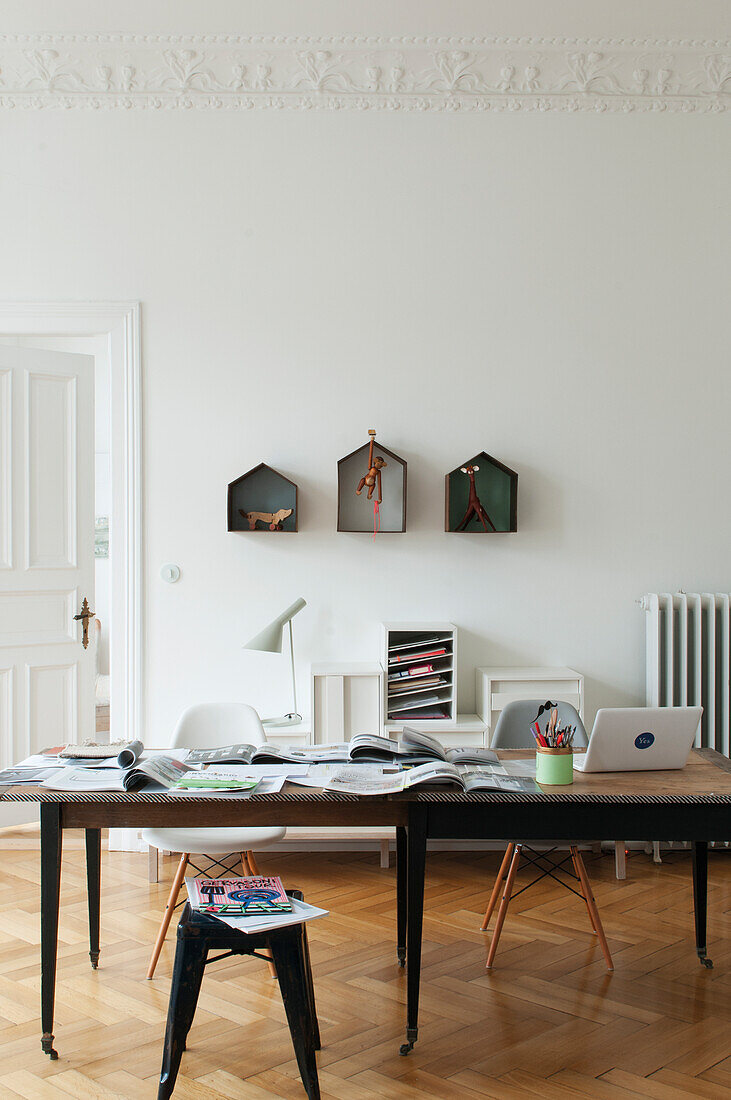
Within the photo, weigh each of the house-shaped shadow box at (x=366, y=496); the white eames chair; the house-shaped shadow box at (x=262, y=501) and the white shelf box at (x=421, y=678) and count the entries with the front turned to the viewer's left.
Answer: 0

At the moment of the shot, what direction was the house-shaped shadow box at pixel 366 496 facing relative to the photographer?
facing the viewer

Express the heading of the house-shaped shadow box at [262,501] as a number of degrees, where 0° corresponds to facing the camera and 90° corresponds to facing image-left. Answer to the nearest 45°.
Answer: approximately 0°

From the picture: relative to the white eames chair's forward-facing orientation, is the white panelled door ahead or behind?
behind

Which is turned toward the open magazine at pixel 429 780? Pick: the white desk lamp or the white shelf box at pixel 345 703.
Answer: the white shelf box

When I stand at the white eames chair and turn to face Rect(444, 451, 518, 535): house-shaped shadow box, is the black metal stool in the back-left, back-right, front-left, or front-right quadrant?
back-right

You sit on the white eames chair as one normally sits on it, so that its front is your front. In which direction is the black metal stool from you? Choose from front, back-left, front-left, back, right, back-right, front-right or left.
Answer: front

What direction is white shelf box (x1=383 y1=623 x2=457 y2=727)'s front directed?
toward the camera

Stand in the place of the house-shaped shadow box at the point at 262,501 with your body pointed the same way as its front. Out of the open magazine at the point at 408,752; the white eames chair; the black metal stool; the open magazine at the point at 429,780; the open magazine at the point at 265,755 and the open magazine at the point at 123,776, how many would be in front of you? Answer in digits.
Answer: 6

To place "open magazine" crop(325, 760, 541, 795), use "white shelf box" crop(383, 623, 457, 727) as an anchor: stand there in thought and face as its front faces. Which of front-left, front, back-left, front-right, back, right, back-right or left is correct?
front

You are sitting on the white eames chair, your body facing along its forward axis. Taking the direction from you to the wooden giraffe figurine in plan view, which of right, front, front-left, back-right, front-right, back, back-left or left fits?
back-left

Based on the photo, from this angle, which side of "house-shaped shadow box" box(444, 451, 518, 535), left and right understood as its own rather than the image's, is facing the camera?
front

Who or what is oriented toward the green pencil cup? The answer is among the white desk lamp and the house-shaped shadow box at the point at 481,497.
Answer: the house-shaped shadow box

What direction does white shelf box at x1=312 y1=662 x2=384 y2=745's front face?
toward the camera

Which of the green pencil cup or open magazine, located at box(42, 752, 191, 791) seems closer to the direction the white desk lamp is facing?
the open magazine

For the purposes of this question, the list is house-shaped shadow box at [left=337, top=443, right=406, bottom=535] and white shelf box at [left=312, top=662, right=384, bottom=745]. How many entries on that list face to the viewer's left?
0

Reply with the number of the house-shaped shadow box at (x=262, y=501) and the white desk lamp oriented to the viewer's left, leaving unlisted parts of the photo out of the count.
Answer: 1

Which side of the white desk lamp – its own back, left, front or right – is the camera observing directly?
left

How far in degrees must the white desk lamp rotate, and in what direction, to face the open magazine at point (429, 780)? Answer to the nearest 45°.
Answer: approximately 90° to its left
